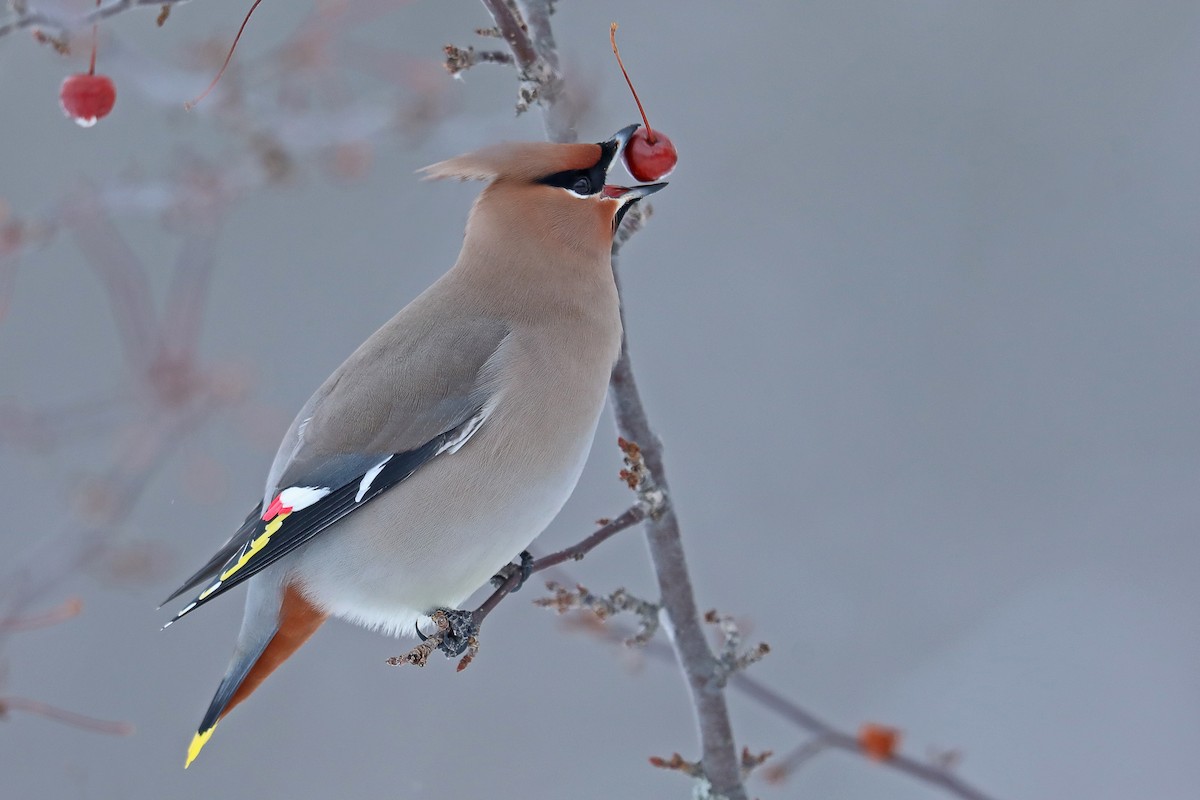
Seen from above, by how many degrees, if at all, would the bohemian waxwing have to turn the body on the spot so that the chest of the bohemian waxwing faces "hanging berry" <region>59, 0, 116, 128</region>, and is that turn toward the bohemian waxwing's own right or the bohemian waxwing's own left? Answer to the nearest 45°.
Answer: approximately 135° to the bohemian waxwing's own right

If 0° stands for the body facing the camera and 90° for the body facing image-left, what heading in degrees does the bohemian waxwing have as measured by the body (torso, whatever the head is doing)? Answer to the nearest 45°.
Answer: approximately 270°
